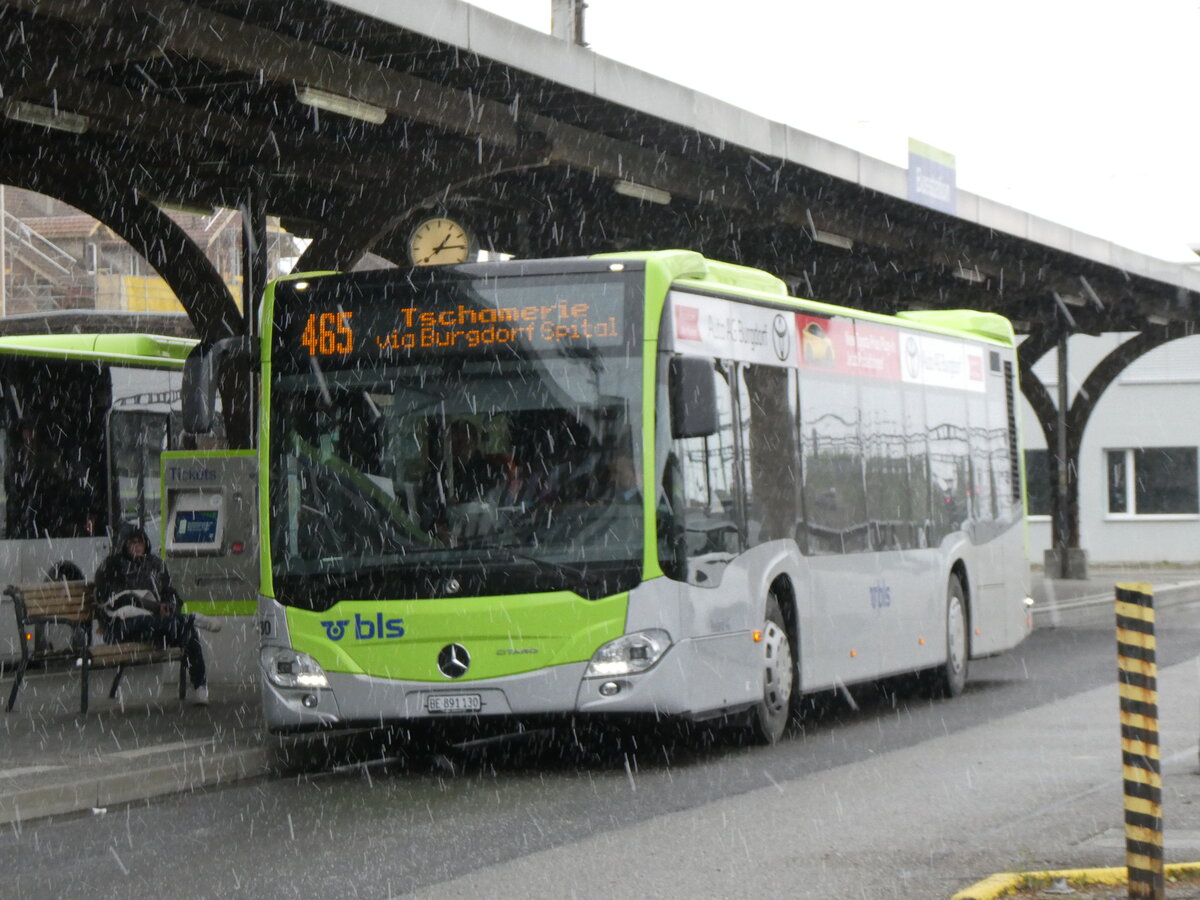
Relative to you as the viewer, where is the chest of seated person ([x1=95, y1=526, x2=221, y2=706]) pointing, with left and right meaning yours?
facing the viewer and to the right of the viewer

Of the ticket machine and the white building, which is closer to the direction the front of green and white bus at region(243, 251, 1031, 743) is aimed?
the ticket machine

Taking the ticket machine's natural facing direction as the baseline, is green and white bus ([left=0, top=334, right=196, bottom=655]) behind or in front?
behind

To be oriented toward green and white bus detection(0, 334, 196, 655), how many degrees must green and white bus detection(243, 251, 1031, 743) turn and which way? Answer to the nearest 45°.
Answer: approximately 90° to its right

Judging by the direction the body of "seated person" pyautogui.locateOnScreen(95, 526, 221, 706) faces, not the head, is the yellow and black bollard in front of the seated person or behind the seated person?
in front

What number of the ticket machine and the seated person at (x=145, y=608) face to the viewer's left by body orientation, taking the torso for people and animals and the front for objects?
0

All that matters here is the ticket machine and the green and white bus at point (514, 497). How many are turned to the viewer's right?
0

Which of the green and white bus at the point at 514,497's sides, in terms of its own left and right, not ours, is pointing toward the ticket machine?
right

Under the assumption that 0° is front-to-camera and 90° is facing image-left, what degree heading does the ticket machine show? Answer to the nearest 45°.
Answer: approximately 0°
